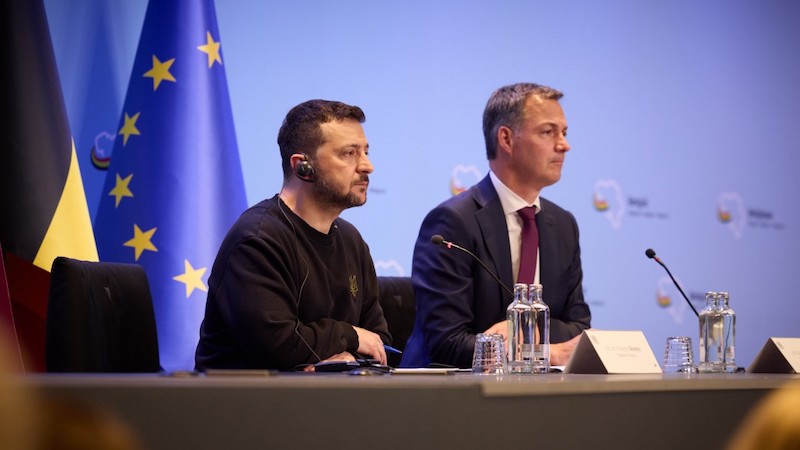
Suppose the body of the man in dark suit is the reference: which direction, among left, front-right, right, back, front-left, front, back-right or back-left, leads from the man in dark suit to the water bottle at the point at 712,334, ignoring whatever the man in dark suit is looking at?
front

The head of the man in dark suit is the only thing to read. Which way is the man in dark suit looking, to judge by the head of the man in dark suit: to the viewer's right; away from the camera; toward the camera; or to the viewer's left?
to the viewer's right

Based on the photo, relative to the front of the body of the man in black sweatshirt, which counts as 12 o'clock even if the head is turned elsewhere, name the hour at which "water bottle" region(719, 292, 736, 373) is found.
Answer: The water bottle is roughly at 11 o'clock from the man in black sweatshirt.

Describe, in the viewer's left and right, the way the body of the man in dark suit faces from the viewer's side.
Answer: facing the viewer and to the right of the viewer

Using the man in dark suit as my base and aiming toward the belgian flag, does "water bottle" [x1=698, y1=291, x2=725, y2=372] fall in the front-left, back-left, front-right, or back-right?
back-left

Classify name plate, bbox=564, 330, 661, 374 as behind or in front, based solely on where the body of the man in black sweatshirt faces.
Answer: in front

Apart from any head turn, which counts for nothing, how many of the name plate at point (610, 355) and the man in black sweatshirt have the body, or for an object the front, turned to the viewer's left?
0

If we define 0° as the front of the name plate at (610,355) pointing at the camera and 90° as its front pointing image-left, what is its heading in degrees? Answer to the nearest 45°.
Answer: approximately 315°

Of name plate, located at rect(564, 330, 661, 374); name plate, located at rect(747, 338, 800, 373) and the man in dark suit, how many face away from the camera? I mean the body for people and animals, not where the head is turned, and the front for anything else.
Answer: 0

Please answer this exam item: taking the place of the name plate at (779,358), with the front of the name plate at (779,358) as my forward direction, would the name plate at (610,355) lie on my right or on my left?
on my right
